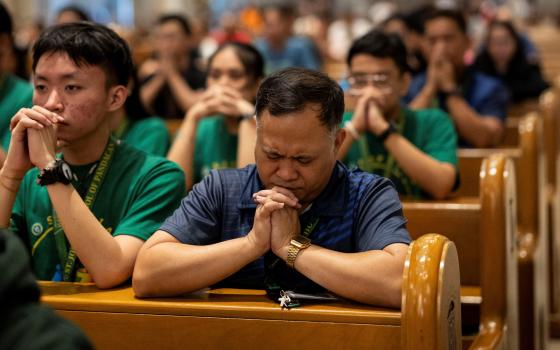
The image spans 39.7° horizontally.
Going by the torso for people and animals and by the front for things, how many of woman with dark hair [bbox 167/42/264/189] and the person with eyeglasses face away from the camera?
0

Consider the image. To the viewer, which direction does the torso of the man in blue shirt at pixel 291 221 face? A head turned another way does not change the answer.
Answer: toward the camera

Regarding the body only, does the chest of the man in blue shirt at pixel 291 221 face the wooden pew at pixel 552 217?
no

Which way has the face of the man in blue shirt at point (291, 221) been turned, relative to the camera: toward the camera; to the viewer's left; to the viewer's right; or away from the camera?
toward the camera

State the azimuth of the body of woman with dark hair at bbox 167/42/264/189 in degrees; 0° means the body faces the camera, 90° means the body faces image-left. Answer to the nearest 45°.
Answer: approximately 45°

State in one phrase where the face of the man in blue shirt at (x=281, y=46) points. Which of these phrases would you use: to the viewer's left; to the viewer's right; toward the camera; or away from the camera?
toward the camera

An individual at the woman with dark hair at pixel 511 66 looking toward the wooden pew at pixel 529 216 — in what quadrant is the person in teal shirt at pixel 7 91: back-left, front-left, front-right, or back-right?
front-right

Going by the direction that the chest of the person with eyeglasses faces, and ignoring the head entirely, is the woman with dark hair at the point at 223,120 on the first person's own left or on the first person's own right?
on the first person's own right

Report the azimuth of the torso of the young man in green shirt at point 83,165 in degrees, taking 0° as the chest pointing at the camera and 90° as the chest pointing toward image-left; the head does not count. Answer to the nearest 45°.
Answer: approximately 45°

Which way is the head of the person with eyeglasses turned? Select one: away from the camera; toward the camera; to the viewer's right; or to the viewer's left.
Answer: toward the camera

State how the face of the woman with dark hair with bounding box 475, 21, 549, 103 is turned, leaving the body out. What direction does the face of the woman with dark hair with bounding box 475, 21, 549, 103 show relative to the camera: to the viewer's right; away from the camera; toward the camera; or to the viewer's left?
toward the camera

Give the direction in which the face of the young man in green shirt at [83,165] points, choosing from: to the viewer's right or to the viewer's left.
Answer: to the viewer's left

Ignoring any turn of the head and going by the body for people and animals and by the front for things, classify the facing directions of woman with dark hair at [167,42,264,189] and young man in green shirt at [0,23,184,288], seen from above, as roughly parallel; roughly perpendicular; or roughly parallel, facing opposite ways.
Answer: roughly parallel

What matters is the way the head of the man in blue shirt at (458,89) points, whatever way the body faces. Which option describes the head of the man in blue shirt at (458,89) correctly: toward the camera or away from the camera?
toward the camera

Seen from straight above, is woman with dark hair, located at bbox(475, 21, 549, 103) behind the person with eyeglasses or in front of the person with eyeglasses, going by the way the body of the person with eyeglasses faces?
behind

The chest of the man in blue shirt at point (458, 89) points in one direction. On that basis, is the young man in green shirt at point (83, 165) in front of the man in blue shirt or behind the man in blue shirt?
in front
